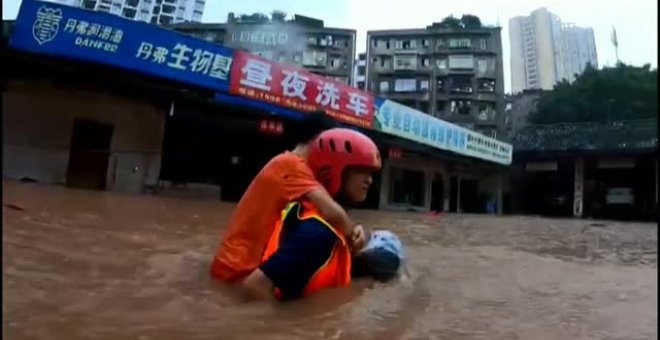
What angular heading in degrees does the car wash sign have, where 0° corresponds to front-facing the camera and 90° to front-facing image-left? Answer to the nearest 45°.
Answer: approximately 315°

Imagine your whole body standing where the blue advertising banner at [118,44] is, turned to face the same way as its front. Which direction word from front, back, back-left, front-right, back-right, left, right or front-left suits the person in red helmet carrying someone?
front-right

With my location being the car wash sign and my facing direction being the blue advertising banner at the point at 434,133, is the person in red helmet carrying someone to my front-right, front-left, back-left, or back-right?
back-right

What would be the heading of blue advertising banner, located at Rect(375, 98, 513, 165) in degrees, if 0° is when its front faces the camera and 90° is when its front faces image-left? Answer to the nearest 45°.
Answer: approximately 315°

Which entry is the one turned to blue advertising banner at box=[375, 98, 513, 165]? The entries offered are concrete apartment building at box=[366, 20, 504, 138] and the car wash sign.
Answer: the concrete apartment building

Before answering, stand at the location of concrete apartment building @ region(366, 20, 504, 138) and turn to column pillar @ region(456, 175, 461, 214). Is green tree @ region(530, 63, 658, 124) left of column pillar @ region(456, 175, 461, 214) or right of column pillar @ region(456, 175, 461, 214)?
left

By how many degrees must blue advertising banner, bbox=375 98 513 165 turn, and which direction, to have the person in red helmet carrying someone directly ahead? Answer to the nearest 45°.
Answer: approximately 45° to its right

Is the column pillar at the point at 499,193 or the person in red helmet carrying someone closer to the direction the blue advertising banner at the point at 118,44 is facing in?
the person in red helmet carrying someone

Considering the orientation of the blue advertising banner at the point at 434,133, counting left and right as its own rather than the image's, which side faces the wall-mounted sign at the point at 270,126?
right

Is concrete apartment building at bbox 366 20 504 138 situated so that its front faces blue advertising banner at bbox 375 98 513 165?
yes

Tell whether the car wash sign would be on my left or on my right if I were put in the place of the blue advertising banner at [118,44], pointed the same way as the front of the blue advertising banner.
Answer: on my left

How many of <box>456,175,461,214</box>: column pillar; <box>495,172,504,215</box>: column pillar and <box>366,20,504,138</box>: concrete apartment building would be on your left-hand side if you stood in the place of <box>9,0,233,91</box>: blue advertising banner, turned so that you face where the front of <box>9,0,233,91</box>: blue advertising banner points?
3
